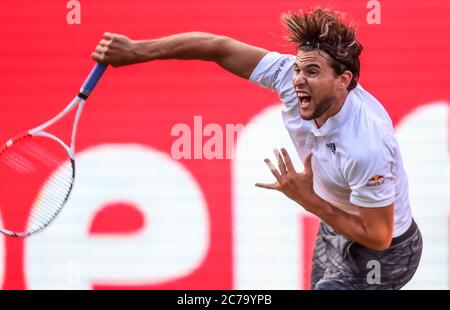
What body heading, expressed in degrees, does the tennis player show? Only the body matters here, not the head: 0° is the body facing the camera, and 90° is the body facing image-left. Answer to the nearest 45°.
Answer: approximately 45°

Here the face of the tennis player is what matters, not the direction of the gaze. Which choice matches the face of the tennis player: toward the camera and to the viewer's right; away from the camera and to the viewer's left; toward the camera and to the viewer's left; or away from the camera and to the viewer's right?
toward the camera and to the viewer's left
